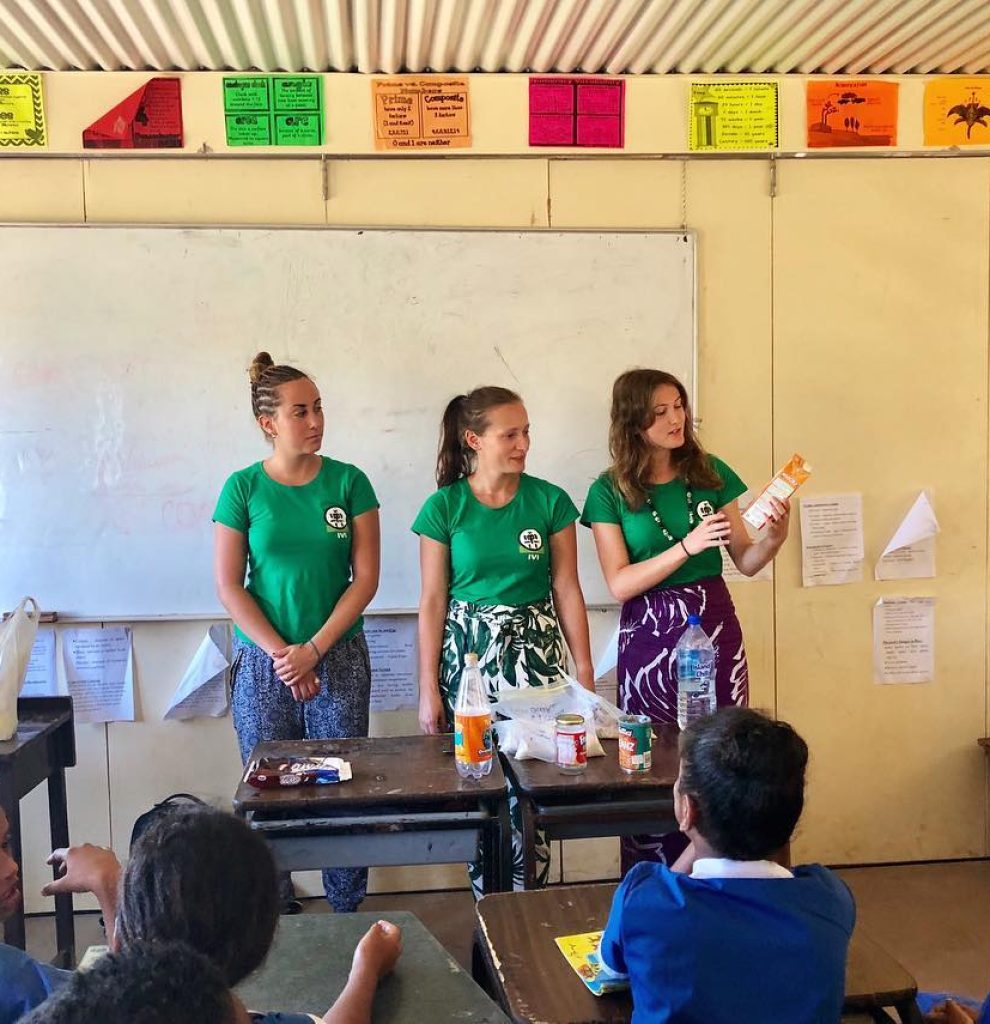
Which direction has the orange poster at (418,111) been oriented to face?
toward the camera

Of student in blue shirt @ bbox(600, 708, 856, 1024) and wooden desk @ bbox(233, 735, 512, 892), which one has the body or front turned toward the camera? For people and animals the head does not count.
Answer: the wooden desk

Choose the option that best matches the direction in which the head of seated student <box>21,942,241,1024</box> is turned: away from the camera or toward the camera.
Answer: away from the camera

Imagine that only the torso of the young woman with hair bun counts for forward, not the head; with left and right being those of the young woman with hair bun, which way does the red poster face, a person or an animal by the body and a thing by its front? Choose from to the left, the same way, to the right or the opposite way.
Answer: the same way

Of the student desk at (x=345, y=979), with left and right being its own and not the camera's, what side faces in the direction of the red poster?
back

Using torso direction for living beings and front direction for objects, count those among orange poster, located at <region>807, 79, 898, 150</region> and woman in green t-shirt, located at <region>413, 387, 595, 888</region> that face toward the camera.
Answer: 2

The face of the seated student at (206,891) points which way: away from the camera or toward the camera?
away from the camera

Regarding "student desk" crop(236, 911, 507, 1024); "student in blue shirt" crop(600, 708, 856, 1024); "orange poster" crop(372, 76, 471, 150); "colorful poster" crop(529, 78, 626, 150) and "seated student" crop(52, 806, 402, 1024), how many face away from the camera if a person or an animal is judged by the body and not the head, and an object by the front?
2

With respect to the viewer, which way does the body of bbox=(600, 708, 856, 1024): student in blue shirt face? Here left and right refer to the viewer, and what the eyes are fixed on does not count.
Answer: facing away from the viewer

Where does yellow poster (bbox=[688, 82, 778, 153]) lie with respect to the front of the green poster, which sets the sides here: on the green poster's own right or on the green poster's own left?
on the green poster's own left

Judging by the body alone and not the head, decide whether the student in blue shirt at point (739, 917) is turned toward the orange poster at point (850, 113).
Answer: yes

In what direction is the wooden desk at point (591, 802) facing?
toward the camera

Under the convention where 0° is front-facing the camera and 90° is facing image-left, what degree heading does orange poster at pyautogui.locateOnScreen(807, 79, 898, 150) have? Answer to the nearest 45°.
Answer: approximately 0°

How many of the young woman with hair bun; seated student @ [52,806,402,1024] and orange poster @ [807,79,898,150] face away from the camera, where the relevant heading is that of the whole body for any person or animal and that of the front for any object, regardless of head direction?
1
